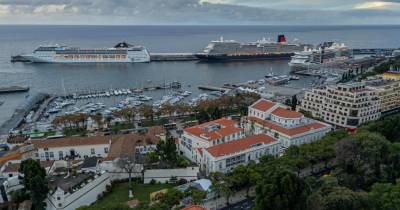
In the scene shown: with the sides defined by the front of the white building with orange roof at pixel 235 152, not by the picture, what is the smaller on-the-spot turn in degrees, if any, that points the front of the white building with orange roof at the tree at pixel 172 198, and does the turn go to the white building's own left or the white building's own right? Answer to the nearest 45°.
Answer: approximately 90° to the white building's own right

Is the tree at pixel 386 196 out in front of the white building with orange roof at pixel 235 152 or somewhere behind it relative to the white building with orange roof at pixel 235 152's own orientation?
in front

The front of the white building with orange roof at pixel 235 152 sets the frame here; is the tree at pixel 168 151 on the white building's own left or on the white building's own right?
on the white building's own right

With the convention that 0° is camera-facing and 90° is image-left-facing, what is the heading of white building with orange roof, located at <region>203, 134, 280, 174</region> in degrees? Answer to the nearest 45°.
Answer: approximately 315°

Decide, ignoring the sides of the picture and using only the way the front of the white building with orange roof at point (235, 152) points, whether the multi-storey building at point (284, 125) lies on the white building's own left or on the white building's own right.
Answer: on the white building's own left

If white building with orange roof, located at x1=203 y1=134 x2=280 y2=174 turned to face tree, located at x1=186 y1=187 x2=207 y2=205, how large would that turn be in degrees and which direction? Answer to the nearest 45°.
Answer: approximately 45° to its right

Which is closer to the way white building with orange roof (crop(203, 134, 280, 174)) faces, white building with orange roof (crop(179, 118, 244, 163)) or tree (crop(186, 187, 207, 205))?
the tree

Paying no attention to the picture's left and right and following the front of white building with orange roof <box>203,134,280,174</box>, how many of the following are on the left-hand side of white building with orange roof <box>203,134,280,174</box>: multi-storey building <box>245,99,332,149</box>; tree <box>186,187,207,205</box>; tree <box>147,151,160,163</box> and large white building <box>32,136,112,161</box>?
1

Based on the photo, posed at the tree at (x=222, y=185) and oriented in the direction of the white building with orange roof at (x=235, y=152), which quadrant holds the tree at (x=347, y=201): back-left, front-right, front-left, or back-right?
back-right

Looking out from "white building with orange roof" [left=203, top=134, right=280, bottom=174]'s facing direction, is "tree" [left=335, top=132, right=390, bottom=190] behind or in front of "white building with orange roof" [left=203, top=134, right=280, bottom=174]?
in front

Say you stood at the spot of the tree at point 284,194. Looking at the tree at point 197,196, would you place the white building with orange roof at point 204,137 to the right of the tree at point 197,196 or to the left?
right

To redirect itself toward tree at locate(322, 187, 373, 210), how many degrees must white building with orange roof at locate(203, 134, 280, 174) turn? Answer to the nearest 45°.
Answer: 0° — it already faces it

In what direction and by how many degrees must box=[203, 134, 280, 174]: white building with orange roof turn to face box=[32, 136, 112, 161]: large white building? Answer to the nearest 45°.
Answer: approximately 135° to its right
